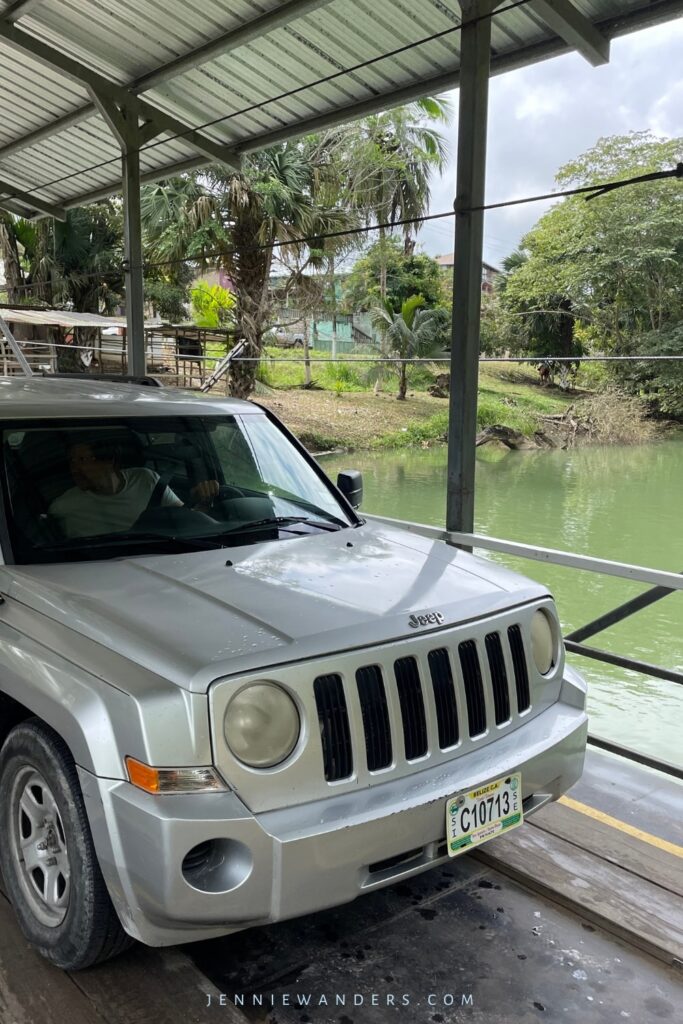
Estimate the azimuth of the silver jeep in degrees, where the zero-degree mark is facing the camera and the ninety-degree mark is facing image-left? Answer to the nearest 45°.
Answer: approximately 315°

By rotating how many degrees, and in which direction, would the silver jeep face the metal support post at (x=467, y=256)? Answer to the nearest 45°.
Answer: approximately 90° to its left

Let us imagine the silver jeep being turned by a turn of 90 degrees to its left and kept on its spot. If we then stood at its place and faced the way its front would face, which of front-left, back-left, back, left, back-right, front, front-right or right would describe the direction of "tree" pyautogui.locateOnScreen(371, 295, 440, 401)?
front-left

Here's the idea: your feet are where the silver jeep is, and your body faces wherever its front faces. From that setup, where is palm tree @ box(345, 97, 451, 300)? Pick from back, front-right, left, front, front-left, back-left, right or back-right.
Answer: back-left

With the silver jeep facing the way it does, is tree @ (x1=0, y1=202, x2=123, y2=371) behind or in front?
behind

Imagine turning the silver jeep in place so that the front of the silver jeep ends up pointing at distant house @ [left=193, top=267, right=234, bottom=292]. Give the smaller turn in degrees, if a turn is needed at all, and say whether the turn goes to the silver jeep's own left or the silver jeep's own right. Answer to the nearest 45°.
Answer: approximately 135° to the silver jeep's own left

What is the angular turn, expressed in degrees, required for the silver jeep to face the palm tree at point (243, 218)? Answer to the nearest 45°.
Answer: approximately 135° to its left

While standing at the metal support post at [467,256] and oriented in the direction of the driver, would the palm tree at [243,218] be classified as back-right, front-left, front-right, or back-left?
back-right

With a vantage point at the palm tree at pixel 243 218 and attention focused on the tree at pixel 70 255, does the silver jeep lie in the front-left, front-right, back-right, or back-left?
back-left
